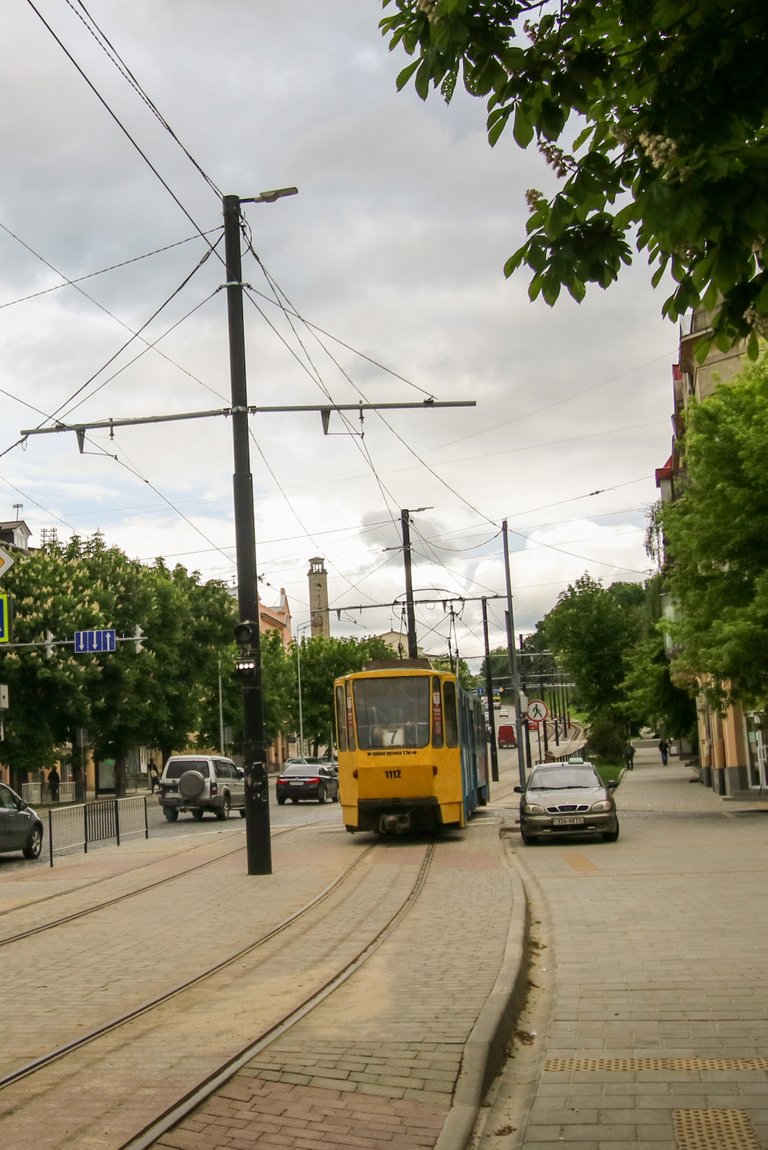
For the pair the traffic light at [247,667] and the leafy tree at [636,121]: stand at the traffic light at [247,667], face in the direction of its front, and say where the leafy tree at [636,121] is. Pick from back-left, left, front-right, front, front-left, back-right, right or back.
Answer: front

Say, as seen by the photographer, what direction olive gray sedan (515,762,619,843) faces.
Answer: facing the viewer

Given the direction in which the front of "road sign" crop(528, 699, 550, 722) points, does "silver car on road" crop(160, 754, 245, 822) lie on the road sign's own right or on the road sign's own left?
on the road sign's own right

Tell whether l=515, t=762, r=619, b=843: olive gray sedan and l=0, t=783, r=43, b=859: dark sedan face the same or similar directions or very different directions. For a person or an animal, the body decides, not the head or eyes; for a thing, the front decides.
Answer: very different directions

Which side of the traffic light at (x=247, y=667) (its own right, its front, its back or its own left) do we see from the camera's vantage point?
front

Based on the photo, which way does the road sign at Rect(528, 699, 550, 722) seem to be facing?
toward the camera

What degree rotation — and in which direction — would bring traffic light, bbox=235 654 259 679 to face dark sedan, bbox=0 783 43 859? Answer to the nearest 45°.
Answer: approximately 135° to its right

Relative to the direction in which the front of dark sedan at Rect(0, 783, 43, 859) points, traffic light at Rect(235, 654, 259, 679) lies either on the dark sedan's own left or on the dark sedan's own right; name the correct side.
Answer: on the dark sedan's own right

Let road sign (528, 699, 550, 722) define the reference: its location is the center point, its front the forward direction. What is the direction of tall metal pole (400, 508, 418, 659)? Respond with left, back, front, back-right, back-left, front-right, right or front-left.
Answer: back-right
